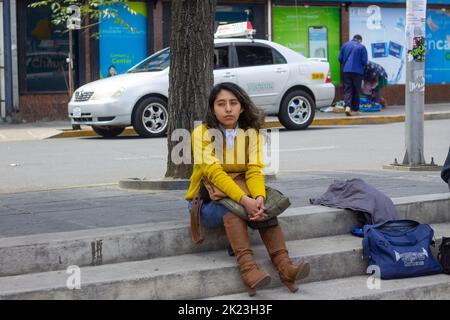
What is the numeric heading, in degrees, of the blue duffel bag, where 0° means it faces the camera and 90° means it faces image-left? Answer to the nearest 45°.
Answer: approximately 0°

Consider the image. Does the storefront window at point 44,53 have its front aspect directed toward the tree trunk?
yes

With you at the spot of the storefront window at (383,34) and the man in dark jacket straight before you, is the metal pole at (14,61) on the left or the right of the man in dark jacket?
right

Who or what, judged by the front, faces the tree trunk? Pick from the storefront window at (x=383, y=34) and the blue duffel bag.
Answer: the storefront window

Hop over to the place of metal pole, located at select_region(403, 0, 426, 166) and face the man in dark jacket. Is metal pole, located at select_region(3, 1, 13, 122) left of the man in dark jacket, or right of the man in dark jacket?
left

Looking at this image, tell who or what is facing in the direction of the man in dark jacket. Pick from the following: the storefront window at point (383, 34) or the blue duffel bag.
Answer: the storefront window

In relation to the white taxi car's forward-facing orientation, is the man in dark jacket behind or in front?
behind
